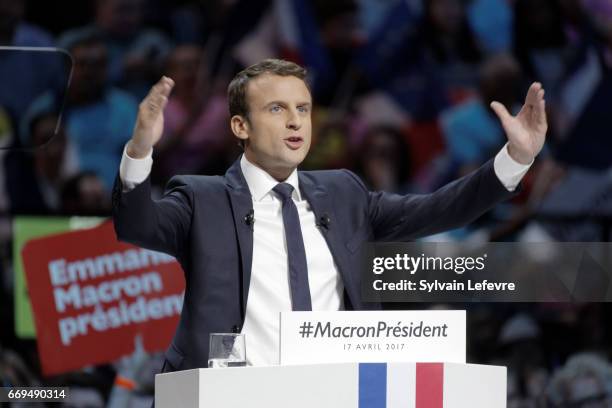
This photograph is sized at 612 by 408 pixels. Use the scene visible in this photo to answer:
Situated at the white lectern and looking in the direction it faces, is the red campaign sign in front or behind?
behind

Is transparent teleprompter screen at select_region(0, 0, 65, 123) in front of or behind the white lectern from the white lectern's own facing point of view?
behind

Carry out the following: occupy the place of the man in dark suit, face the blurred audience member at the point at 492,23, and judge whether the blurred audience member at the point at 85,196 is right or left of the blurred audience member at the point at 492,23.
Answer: left

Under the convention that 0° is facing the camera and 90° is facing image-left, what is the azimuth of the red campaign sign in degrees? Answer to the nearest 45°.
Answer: approximately 0°

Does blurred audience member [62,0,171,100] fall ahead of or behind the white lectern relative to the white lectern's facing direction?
behind

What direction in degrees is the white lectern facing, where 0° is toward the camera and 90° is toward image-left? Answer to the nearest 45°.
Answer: approximately 0°
